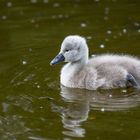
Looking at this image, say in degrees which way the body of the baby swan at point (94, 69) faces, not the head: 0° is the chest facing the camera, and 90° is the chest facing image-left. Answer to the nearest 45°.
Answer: approximately 90°
